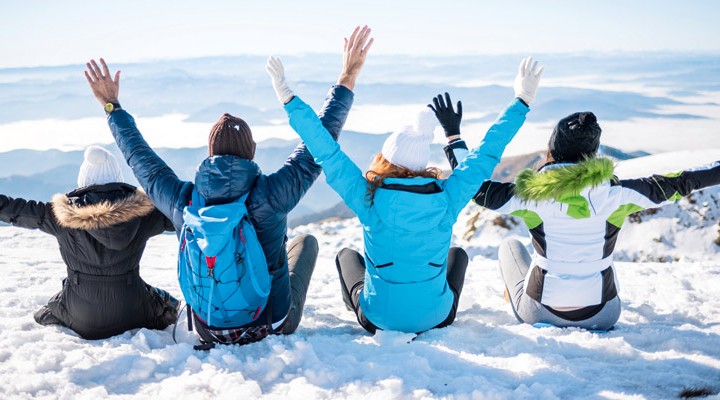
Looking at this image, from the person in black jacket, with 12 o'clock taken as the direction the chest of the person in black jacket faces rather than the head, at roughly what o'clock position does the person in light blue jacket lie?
The person in light blue jacket is roughly at 4 o'clock from the person in black jacket.

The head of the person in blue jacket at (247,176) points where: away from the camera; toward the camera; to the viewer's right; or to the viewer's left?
away from the camera

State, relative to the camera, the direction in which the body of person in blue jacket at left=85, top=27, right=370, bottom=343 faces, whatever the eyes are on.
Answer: away from the camera

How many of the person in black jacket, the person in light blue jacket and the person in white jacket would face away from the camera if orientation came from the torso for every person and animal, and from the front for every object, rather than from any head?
3

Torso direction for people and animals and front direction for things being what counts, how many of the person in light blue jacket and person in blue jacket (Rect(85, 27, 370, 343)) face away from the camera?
2

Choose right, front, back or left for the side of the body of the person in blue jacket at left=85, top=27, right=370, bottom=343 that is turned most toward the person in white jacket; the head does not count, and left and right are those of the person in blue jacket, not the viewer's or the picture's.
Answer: right

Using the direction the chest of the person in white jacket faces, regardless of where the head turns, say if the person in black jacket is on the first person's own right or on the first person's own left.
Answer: on the first person's own left

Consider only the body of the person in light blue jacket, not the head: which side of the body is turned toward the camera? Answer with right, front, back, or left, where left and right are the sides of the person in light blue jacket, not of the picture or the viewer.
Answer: back

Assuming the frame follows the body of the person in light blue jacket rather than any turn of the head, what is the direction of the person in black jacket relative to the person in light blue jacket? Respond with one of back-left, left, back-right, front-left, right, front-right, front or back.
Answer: left

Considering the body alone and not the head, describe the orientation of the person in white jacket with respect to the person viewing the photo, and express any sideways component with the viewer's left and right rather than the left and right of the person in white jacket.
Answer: facing away from the viewer

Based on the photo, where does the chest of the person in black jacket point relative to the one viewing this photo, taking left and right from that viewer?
facing away from the viewer
